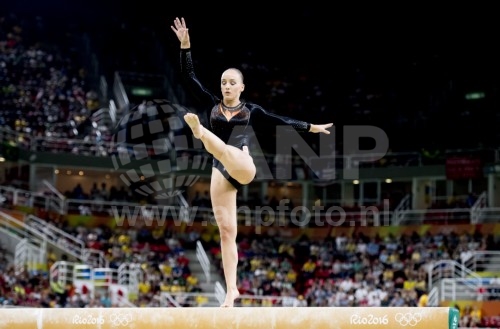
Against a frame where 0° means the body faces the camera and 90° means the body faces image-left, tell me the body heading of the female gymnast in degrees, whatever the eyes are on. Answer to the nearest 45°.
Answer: approximately 45°
